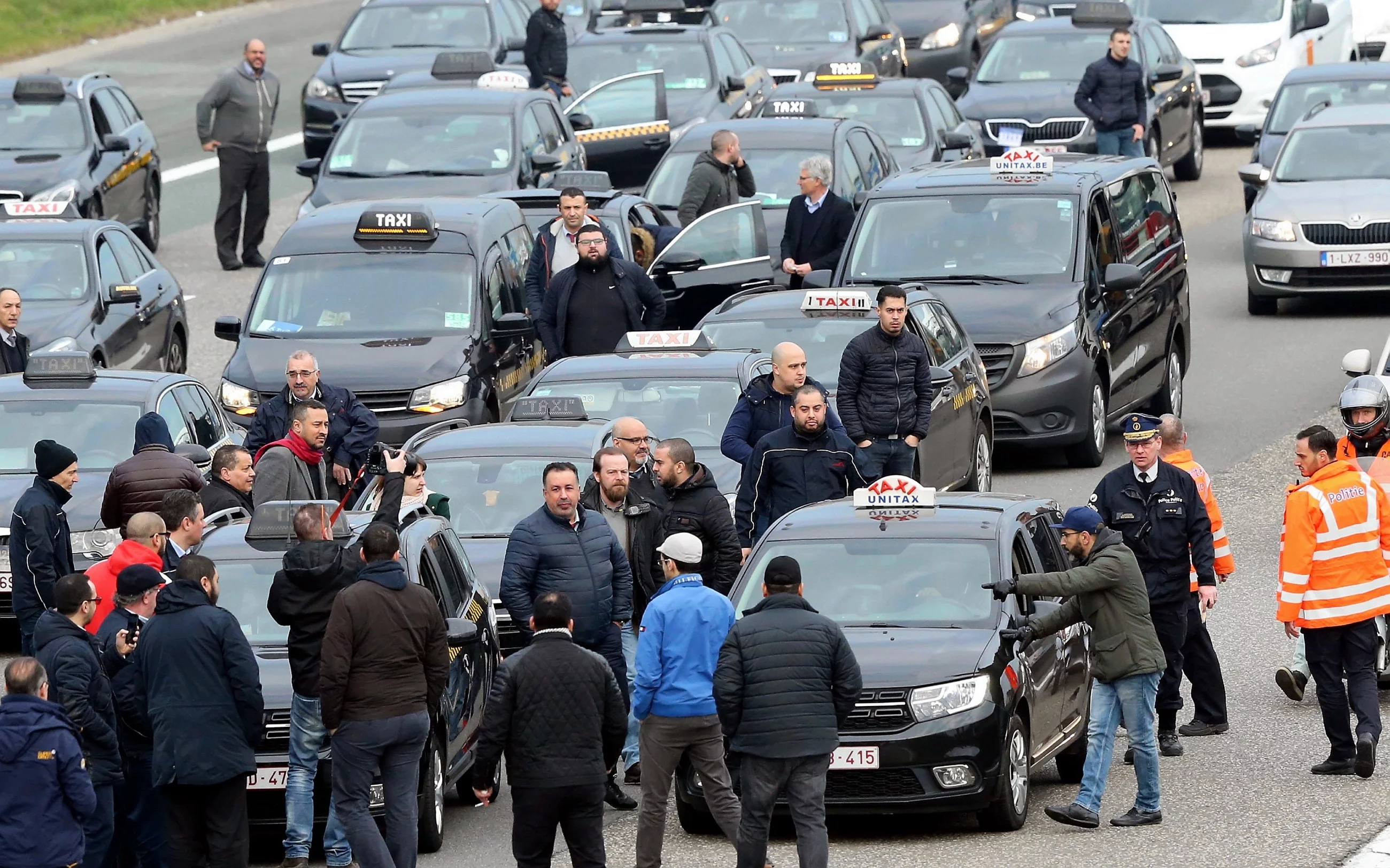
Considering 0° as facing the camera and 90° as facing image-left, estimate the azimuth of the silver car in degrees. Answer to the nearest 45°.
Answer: approximately 0°

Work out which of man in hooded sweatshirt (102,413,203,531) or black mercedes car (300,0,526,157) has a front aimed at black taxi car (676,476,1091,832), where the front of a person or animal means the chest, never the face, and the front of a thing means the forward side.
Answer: black mercedes car (300,0,526,157)

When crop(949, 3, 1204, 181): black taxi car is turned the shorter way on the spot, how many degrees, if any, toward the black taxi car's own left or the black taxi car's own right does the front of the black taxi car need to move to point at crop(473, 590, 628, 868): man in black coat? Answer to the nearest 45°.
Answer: approximately 45° to the black taxi car's own left

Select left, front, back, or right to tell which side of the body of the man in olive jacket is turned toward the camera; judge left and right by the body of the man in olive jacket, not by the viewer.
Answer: left

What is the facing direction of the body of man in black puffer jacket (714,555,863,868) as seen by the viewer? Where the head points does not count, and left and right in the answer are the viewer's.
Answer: facing away from the viewer

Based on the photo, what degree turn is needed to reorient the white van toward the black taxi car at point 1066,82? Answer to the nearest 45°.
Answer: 0° — it already faces it

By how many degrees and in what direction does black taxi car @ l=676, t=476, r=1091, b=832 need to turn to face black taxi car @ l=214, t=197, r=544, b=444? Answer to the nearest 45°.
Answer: approximately 135° to its right

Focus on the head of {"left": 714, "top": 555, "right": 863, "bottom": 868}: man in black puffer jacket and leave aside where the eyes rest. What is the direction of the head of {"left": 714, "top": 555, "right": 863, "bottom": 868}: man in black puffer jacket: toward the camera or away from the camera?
away from the camera

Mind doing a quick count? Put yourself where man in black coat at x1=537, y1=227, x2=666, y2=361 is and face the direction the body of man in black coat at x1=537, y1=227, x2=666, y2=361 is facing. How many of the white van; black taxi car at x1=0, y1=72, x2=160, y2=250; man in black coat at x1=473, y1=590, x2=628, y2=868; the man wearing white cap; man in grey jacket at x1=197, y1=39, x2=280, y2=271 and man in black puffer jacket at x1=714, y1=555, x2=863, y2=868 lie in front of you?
3

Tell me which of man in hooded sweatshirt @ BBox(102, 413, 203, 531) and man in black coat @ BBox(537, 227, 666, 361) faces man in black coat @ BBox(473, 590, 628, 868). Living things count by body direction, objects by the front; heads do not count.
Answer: man in black coat @ BBox(537, 227, 666, 361)

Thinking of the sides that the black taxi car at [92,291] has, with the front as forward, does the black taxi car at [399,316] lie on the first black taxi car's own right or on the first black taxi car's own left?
on the first black taxi car's own left

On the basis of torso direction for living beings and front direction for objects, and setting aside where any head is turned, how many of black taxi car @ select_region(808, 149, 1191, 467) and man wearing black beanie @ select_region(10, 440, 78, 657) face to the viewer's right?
1

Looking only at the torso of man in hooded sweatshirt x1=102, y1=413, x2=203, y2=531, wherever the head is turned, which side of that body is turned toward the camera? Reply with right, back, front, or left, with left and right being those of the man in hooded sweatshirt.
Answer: back

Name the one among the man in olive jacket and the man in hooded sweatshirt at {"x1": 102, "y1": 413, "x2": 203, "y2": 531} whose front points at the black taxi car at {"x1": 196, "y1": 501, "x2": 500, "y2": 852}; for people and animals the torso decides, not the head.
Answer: the man in olive jacket
